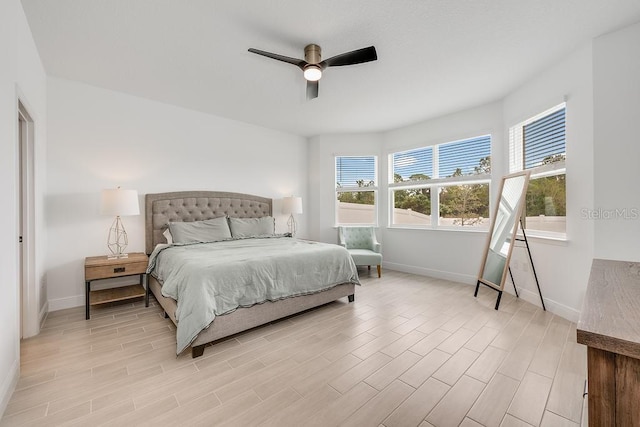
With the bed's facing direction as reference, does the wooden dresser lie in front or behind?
in front

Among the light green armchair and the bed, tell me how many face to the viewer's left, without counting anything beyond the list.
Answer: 0

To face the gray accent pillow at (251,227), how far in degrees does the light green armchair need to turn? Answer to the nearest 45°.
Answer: approximately 90° to its right

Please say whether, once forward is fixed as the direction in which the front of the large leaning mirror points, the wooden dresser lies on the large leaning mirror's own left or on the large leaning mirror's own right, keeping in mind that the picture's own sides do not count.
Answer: on the large leaning mirror's own left

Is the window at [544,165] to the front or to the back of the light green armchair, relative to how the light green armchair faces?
to the front

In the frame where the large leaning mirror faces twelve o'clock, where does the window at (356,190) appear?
The window is roughly at 2 o'clock from the large leaning mirror.

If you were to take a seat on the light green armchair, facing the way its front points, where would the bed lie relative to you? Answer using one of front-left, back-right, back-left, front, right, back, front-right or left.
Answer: right

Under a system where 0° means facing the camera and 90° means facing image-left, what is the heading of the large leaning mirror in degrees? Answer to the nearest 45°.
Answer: approximately 45°

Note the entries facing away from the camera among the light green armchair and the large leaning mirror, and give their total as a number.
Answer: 0

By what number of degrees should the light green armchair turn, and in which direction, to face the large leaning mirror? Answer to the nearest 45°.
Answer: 0° — it already faces it

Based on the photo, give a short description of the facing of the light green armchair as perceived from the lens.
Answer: facing the viewer and to the right of the viewer

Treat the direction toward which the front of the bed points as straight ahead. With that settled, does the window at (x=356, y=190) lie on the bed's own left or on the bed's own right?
on the bed's own left
